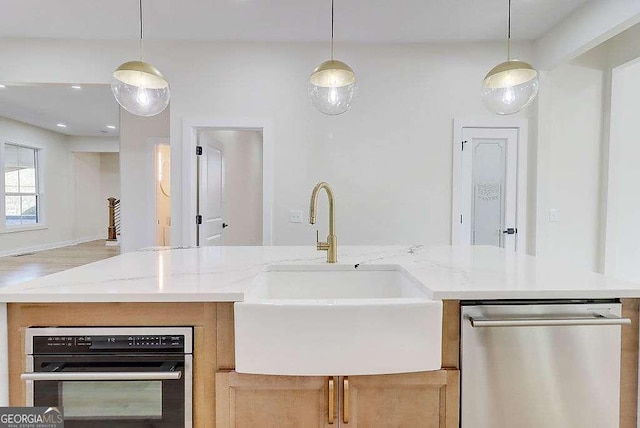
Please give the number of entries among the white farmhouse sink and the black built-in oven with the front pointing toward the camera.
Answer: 2

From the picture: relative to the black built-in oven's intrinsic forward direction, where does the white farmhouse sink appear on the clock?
The white farmhouse sink is roughly at 10 o'clock from the black built-in oven.

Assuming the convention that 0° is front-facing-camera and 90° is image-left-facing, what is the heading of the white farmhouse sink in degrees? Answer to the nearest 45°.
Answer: approximately 0°

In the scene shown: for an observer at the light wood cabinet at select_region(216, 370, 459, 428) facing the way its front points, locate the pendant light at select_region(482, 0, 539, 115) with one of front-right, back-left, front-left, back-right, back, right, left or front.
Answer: back-left

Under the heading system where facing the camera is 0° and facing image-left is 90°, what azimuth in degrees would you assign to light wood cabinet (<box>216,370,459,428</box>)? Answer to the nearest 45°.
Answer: approximately 0°

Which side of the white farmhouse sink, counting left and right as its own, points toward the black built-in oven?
right

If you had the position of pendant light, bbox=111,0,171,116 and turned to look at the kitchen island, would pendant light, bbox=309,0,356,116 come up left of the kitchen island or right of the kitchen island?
left

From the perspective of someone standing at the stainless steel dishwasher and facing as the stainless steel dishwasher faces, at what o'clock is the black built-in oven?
The black built-in oven is roughly at 2 o'clock from the stainless steel dishwasher.

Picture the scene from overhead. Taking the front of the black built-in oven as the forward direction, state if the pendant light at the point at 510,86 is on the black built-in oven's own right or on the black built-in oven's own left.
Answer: on the black built-in oven's own left
